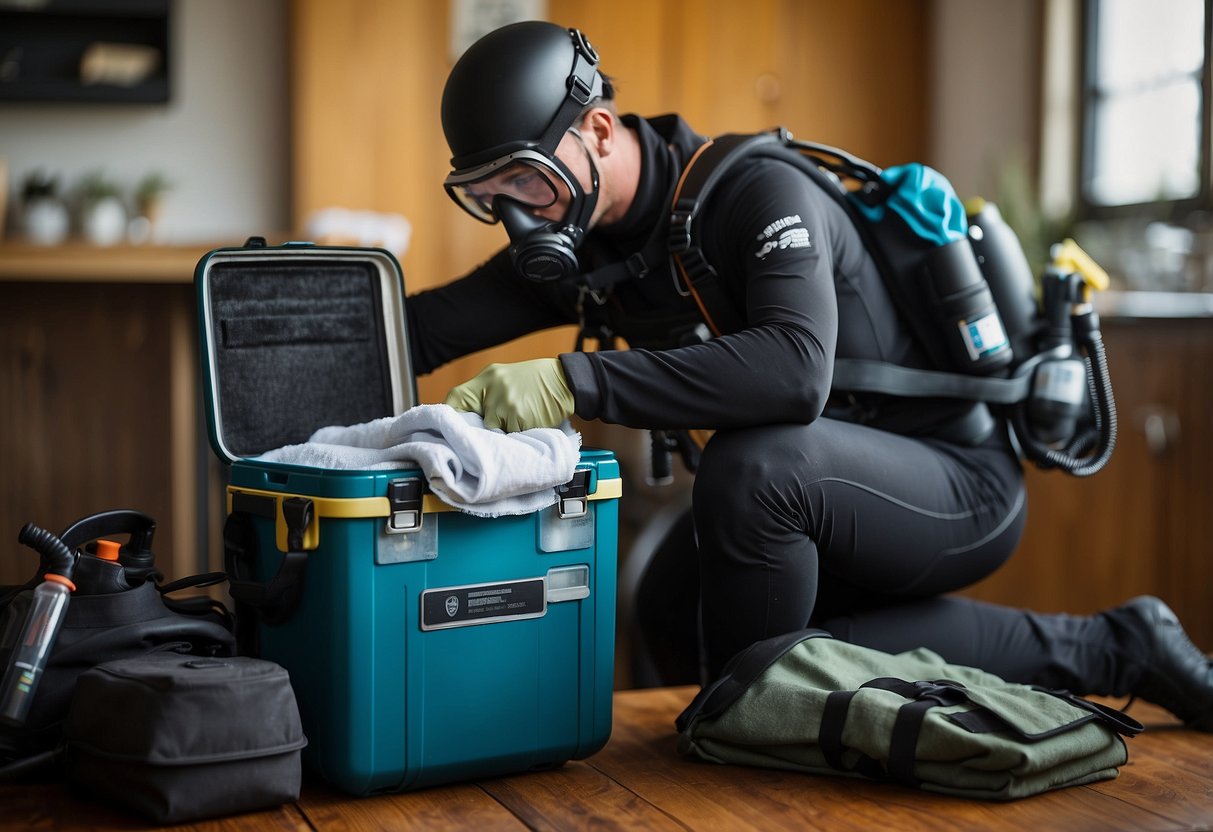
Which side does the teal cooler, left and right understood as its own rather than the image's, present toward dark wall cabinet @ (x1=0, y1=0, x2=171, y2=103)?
back

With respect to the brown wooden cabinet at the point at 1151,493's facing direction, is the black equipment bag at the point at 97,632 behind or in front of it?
in front

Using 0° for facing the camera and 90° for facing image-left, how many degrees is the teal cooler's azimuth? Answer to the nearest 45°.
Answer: approximately 315°

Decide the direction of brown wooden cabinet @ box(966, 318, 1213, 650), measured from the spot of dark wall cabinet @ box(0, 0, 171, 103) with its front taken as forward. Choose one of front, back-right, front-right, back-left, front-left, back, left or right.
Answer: front-left

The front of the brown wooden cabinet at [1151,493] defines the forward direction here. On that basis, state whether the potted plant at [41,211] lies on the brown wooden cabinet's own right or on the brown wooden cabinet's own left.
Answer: on the brown wooden cabinet's own right

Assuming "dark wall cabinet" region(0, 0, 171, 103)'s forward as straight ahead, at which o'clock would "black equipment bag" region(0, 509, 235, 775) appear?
The black equipment bag is roughly at 12 o'clock from the dark wall cabinet.

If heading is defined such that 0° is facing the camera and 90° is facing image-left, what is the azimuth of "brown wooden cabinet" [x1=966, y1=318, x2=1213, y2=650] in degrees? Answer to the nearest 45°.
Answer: approximately 0°

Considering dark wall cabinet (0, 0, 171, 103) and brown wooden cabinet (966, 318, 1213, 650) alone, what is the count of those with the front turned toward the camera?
2

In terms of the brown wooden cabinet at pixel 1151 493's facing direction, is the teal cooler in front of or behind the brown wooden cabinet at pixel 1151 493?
in front

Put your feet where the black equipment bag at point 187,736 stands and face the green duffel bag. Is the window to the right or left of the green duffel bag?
left
